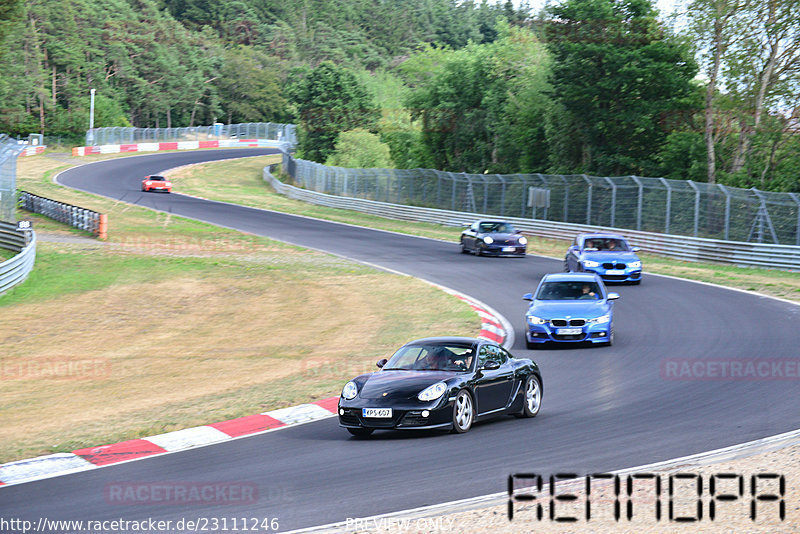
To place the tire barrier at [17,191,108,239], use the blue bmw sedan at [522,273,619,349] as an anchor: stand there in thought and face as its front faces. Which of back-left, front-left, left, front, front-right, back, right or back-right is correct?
back-right

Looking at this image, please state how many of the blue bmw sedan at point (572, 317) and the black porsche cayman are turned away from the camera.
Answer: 0

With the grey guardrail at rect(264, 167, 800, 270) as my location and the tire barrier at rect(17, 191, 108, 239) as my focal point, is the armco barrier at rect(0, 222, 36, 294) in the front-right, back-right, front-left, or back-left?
front-left

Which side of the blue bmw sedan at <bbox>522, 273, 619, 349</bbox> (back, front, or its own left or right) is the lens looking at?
front

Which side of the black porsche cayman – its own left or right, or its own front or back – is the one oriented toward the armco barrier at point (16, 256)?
right

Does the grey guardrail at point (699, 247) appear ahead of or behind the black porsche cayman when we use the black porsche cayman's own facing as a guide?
behind

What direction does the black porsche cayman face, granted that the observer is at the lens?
facing the viewer and to the left of the viewer

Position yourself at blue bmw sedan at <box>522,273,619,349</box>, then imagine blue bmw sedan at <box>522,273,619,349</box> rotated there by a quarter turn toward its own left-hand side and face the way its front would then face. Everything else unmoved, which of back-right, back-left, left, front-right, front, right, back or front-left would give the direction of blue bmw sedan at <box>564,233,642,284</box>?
left

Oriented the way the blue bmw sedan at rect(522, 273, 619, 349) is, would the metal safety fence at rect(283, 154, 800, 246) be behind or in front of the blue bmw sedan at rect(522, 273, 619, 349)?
behind
